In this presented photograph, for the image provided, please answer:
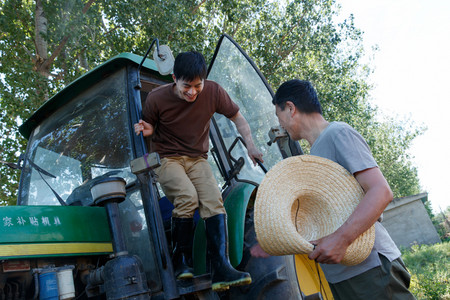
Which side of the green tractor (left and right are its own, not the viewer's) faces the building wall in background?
back

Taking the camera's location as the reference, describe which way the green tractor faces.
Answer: facing the viewer and to the left of the viewer

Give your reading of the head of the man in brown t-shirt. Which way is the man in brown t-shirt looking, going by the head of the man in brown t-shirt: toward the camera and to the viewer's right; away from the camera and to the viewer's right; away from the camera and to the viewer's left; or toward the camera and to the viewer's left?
toward the camera and to the viewer's right

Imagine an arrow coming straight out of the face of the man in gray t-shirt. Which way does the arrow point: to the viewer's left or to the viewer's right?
to the viewer's left

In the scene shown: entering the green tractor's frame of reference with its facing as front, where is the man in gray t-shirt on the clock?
The man in gray t-shirt is roughly at 9 o'clock from the green tractor.
